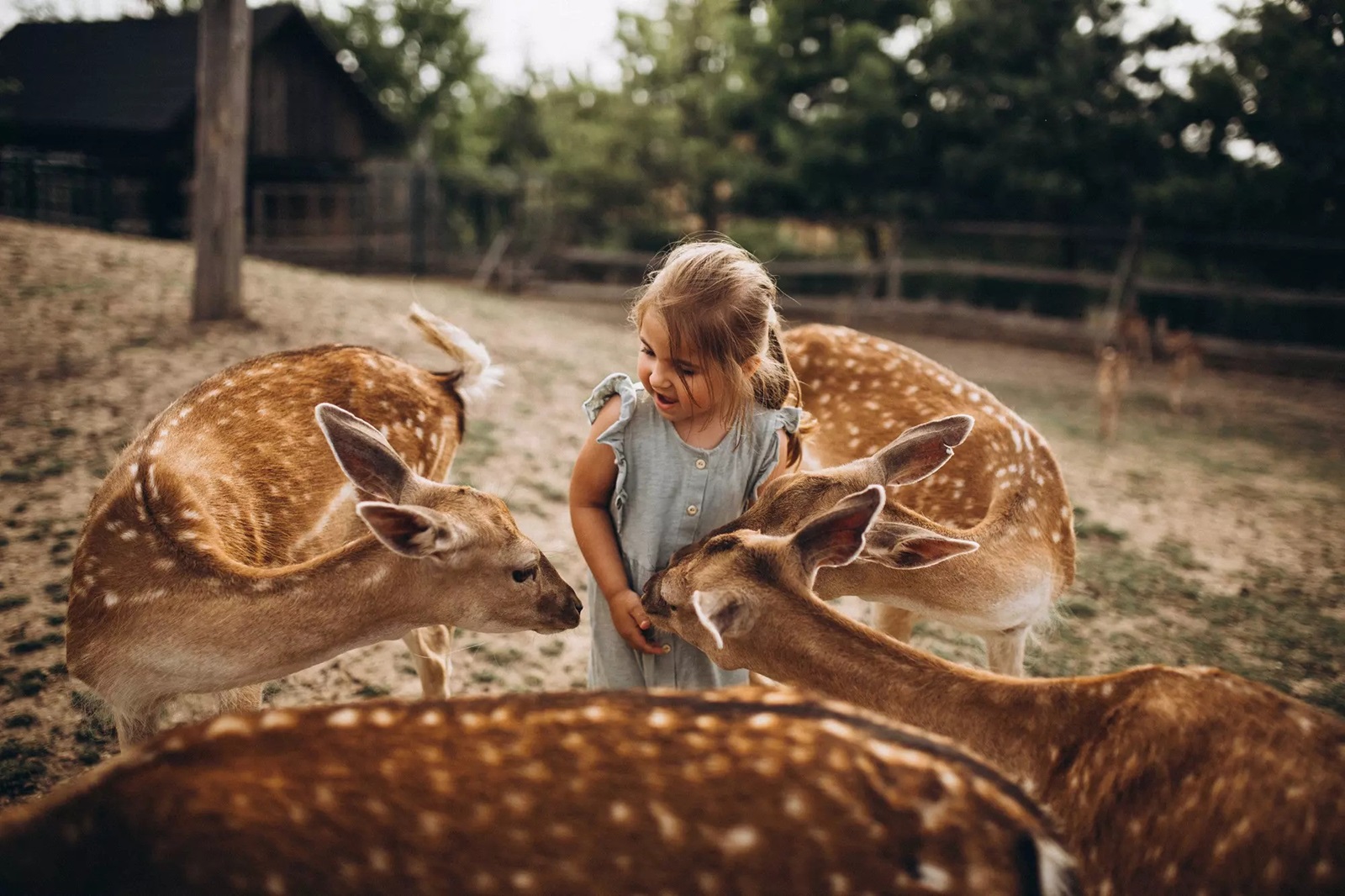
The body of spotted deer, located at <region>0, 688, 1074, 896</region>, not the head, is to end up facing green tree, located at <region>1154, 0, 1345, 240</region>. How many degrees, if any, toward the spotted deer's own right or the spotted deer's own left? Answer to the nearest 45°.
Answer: approximately 135° to the spotted deer's own right

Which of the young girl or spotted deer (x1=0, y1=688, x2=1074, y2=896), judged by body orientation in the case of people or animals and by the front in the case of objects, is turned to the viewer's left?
the spotted deer

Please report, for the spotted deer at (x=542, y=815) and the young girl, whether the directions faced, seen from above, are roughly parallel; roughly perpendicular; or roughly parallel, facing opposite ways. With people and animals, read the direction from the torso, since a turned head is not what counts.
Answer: roughly perpendicular

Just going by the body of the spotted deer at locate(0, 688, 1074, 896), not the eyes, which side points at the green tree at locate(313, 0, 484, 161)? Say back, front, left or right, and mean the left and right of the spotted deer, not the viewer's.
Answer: right
